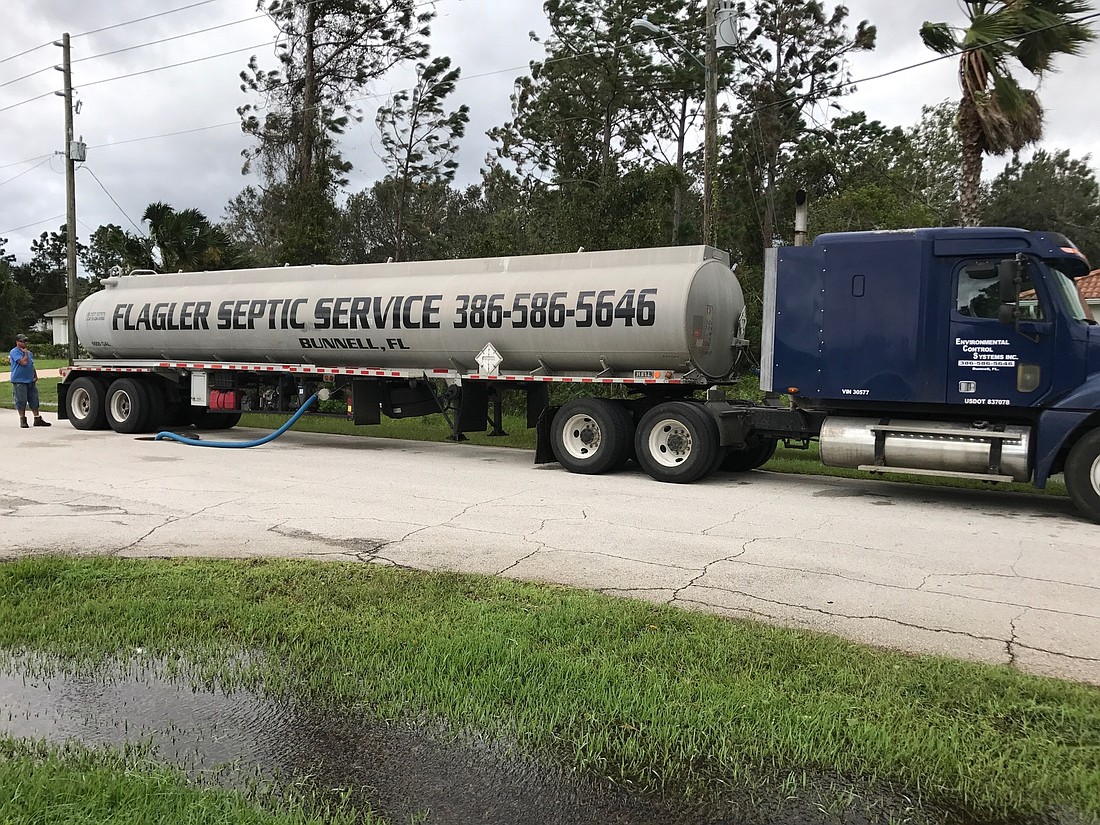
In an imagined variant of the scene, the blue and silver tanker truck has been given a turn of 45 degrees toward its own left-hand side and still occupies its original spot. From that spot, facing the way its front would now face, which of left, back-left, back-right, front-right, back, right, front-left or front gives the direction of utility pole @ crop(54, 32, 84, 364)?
back-left

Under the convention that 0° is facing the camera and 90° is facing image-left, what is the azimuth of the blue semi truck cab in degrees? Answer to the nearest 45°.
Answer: approximately 270°

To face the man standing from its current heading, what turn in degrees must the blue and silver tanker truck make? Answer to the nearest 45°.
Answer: approximately 180°

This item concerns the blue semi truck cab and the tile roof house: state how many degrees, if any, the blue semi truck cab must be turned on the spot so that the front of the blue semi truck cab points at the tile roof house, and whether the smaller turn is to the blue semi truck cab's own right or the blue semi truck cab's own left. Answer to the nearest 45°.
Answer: approximately 90° to the blue semi truck cab's own left

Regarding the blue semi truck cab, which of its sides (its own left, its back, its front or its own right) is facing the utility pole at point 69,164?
back

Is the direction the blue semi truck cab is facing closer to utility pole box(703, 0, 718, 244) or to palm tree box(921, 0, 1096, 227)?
the palm tree

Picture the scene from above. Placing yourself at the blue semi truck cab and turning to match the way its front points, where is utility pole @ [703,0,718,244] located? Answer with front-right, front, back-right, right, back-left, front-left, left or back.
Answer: back-left

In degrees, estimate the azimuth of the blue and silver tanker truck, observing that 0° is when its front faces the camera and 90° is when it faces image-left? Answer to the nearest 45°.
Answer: approximately 315°

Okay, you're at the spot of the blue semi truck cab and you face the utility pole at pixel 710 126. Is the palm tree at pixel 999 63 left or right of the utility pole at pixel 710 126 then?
right

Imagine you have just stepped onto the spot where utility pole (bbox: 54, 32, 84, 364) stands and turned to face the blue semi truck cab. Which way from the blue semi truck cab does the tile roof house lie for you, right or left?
left

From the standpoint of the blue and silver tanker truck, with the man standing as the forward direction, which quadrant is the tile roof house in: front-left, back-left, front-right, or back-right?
back-right

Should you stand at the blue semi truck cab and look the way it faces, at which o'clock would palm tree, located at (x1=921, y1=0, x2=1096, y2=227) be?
The palm tree is roughly at 9 o'clock from the blue semi truck cab.

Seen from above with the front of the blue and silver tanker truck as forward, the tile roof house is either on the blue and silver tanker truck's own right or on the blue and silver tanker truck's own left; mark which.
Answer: on the blue and silver tanker truck's own left

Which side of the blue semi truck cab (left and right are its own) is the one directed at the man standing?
back
